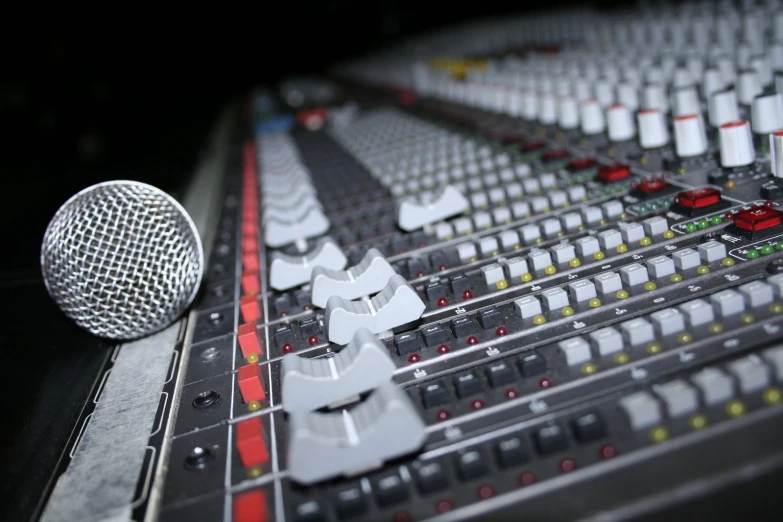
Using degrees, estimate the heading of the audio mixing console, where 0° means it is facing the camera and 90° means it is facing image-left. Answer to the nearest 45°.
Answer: approximately 90°
